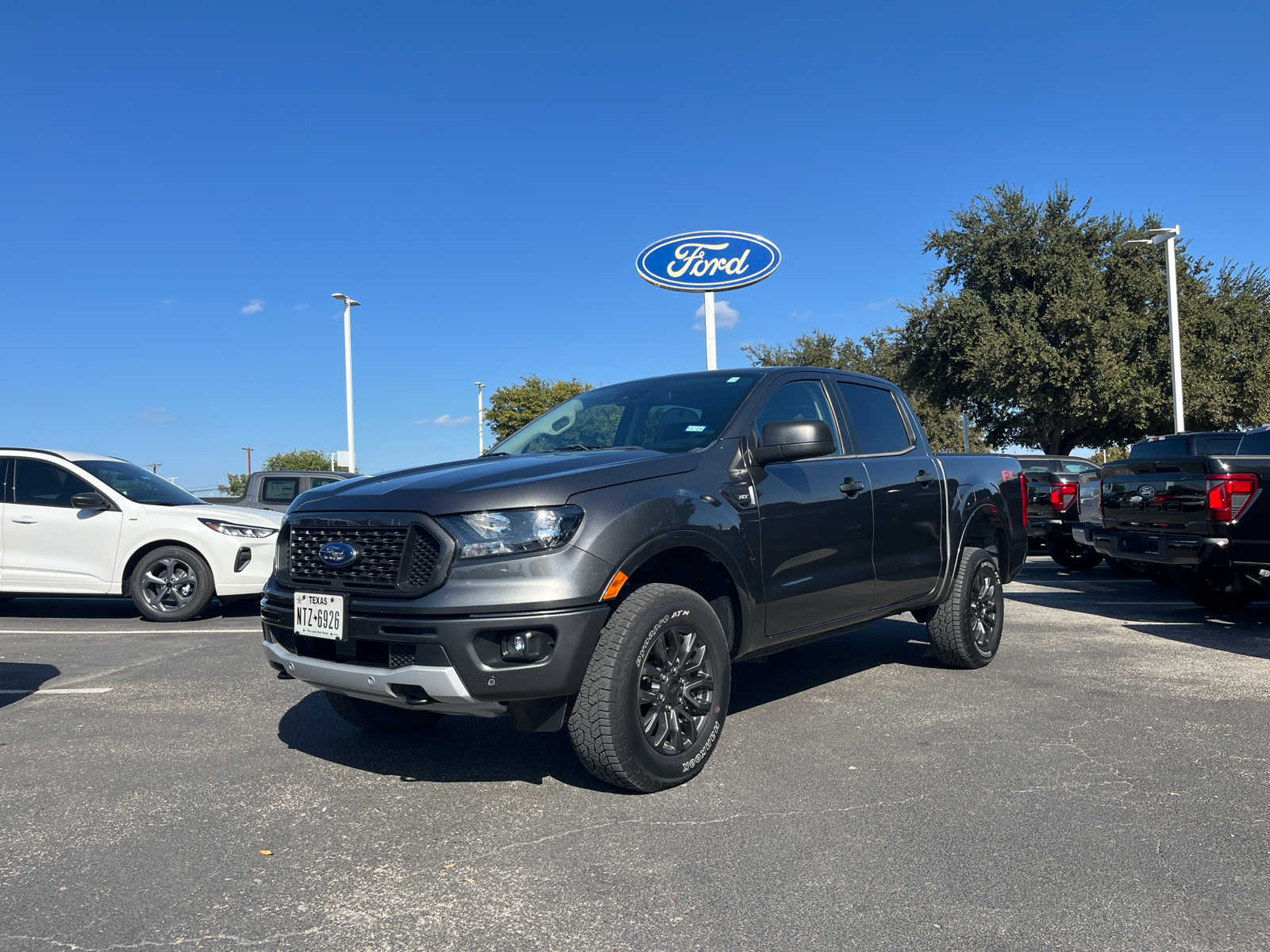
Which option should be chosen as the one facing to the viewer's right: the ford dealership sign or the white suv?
the white suv

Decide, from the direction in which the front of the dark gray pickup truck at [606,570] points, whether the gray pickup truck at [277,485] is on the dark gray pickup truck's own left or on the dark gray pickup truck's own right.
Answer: on the dark gray pickup truck's own right

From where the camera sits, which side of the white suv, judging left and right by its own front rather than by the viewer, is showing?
right

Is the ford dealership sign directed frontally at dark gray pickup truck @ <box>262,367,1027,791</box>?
yes

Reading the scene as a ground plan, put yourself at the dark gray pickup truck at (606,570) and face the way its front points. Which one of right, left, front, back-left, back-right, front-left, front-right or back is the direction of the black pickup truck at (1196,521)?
back

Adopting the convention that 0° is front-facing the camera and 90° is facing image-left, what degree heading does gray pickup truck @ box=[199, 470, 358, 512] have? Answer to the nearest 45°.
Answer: approximately 270°

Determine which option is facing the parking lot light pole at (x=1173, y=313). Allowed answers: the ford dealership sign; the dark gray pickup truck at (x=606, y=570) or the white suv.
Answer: the white suv
